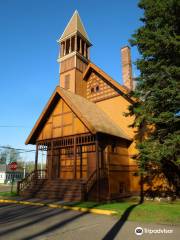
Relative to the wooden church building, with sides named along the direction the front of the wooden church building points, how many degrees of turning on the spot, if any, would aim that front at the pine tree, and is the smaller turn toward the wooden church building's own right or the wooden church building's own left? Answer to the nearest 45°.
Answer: approximately 90° to the wooden church building's own left

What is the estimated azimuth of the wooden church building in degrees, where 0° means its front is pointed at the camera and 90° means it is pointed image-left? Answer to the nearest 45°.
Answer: approximately 45°
